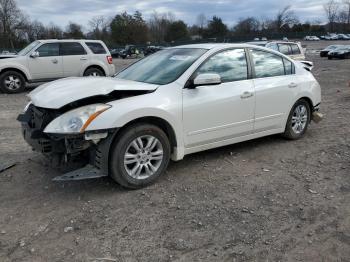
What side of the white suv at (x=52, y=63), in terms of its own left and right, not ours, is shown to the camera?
left

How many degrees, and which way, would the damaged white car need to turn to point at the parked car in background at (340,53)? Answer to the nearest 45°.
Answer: approximately 180°

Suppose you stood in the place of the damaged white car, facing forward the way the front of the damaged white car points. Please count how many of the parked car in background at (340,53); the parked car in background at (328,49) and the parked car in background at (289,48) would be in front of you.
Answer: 0

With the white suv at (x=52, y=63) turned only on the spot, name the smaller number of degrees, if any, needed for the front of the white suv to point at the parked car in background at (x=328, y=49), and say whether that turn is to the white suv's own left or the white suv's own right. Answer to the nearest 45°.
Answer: approximately 135° to the white suv's own right

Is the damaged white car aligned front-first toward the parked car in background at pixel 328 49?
no

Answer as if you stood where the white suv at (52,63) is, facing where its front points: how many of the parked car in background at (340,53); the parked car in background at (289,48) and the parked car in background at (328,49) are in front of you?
0

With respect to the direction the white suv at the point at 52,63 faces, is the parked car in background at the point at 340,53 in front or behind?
behind

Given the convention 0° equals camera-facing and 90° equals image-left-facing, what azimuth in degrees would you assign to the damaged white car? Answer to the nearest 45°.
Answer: approximately 45°

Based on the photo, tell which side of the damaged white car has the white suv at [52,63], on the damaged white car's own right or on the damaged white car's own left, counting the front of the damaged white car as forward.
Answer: on the damaged white car's own right

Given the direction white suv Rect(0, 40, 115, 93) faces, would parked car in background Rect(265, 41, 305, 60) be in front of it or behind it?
behind

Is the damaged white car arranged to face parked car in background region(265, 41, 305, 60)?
no

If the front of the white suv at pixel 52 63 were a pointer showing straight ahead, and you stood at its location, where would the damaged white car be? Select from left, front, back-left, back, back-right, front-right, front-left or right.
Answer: left
